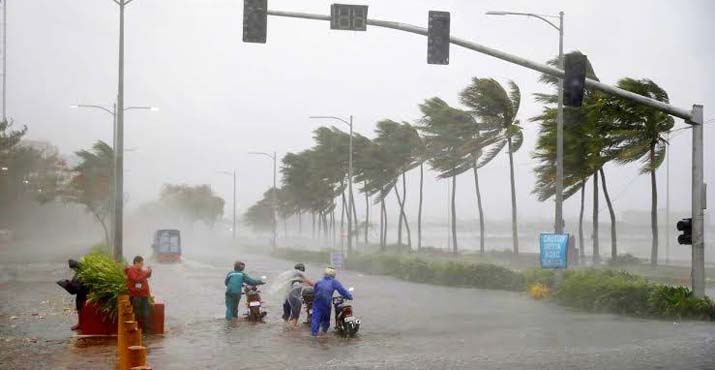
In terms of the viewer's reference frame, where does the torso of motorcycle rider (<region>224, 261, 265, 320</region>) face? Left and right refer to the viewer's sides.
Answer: facing away from the viewer and to the right of the viewer

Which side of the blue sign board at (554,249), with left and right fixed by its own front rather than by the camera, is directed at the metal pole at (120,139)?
right

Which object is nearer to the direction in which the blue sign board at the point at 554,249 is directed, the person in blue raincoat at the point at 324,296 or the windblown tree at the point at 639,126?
the person in blue raincoat

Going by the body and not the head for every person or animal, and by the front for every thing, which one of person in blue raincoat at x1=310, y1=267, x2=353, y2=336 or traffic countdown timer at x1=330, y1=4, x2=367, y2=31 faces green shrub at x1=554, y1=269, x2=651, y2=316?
the person in blue raincoat

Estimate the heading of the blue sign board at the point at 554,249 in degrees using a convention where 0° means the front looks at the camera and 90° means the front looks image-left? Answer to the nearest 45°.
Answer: approximately 0°
